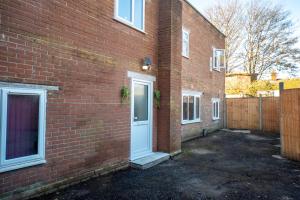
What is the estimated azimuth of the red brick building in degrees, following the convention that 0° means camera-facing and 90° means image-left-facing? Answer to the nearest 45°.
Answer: approximately 315°

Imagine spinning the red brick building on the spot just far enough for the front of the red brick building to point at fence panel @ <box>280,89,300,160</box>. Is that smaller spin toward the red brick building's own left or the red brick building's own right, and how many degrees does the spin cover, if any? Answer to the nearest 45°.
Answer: approximately 45° to the red brick building's own left

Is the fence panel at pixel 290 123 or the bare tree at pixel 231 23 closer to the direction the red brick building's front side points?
the fence panel

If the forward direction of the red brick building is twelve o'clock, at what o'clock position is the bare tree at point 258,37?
The bare tree is roughly at 9 o'clock from the red brick building.

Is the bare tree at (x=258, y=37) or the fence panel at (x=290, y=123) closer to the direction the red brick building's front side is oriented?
the fence panel
